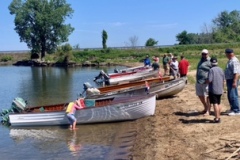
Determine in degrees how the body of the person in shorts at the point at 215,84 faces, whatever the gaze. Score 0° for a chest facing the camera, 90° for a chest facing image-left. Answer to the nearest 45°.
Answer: approximately 135°

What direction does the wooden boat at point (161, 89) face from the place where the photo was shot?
facing to the right of the viewer

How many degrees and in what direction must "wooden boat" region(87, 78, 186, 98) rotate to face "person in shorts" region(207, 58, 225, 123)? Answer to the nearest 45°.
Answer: approximately 90° to its right

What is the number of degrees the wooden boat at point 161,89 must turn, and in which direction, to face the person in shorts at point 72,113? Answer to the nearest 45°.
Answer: approximately 135° to its right

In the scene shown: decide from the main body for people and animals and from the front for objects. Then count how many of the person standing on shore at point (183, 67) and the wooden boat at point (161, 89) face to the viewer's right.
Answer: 1
